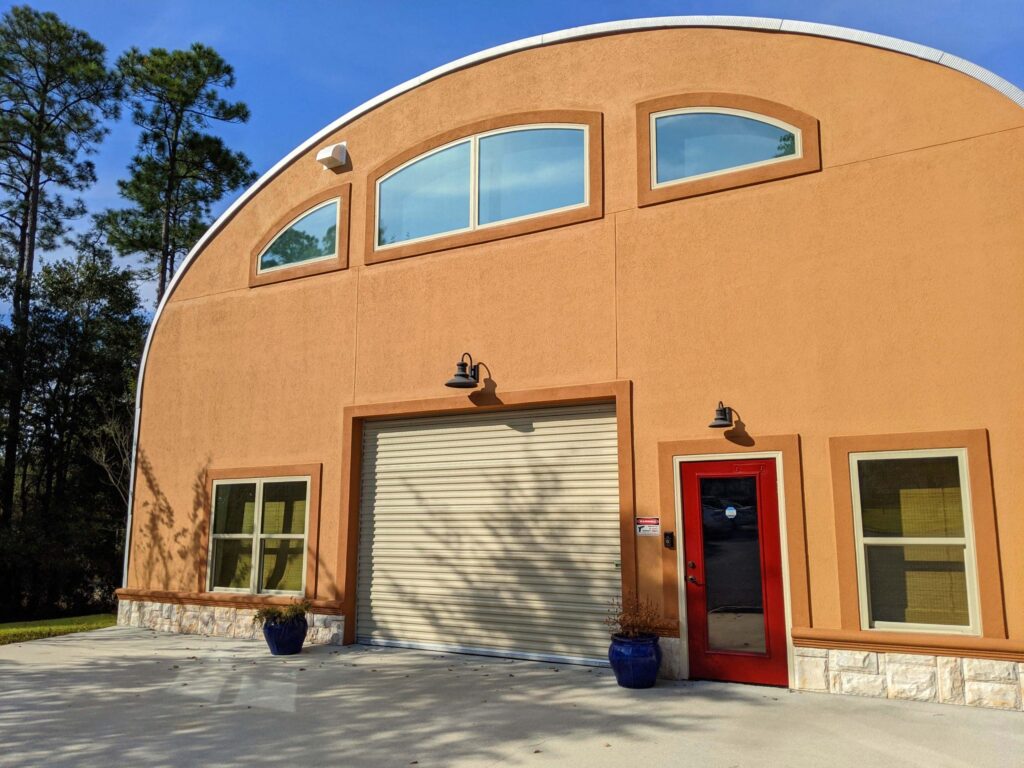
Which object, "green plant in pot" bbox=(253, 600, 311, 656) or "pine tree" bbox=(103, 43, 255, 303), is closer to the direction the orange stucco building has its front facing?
the green plant in pot

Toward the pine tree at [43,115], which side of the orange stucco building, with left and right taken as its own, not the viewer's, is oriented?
right

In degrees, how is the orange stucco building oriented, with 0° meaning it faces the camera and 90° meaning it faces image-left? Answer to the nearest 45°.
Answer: approximately 45°

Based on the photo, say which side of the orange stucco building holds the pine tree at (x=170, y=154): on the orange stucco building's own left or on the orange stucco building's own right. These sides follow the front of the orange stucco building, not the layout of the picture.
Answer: on the orange stucco building's own right

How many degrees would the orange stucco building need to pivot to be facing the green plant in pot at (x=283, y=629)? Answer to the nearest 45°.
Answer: approximately 45° to its right
